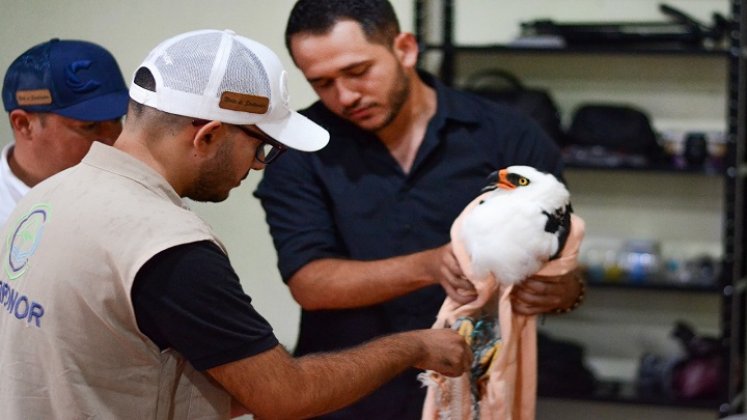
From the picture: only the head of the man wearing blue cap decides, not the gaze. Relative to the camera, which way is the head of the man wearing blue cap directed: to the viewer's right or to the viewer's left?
to the viewer's right

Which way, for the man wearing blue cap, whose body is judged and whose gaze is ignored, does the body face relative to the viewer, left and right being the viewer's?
facing the viewer and to the right of the viewer

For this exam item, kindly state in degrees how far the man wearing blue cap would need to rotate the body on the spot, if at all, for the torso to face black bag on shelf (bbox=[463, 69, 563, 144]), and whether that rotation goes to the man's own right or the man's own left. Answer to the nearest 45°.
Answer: approximately 90° to the man's own left

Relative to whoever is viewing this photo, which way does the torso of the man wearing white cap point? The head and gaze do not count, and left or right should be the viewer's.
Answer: facing away from the viewer and to the right of the viewer

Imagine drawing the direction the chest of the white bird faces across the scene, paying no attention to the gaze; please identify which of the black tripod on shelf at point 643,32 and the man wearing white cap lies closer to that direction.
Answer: the man wearing white cap

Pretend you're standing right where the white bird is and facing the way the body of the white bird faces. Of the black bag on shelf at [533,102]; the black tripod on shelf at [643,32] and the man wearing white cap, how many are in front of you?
1

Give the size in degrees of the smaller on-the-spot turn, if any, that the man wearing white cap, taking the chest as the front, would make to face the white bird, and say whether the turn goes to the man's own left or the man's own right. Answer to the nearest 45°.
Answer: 0° — they already face it

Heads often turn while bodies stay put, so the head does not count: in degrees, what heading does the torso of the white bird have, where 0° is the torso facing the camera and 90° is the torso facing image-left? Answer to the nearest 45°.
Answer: approximately 45°

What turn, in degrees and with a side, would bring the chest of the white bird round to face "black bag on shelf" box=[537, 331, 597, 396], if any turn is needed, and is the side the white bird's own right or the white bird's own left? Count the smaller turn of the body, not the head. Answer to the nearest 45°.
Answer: approximately 135° to the white bird's own right

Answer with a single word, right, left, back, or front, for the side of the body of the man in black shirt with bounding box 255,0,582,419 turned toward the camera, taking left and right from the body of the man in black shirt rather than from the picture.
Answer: front

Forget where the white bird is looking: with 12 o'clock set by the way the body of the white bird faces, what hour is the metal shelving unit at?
The metal shelving unit is roughly at 5 o'clock from the white bird.

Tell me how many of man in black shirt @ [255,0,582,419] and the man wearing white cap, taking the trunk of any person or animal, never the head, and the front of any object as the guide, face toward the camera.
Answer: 1

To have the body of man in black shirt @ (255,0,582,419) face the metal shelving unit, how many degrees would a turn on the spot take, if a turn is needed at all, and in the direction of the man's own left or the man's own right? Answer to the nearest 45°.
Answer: approximately 135° to the man's own left
